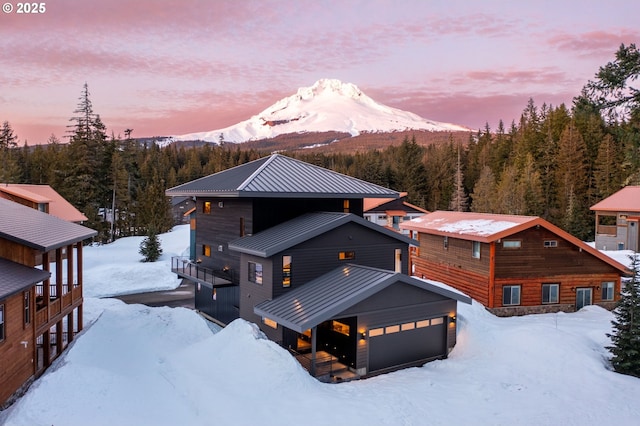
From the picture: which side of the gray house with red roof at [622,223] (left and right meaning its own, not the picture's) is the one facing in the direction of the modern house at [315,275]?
front

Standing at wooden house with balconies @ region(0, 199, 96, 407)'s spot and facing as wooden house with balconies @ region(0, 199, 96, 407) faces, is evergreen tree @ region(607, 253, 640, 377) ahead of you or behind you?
ahead

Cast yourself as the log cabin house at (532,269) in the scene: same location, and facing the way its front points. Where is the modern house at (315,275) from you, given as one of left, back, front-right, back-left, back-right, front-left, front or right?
right

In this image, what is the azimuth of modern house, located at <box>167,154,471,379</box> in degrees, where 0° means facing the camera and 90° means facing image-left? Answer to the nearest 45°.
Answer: approximately 315°

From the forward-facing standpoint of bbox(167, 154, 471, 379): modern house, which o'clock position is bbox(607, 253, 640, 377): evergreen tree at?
The evergreen tree is roughly at 11 o'clock from the modern house.

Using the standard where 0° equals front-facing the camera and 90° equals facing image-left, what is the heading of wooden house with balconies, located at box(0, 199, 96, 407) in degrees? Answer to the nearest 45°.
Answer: approximately 315°

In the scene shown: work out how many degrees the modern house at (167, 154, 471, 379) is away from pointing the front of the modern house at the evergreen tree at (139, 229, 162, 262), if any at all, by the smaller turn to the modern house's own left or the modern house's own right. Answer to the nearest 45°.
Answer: approximately 180°

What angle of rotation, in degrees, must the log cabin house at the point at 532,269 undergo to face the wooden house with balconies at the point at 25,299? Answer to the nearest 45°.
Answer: approximately 90° to its right

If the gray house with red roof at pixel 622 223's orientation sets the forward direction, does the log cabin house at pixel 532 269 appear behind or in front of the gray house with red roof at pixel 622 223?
in front

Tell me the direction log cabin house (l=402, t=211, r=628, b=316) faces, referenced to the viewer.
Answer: facing the viewer and to the right of the viewer

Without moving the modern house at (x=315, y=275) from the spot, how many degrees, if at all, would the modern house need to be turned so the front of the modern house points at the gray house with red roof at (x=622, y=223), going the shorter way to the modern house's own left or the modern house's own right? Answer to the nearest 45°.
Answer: approximately 90° to the modern house's own left
